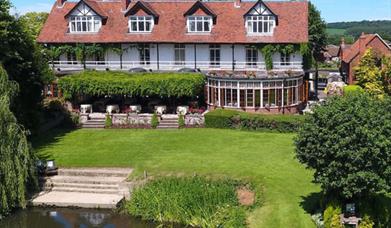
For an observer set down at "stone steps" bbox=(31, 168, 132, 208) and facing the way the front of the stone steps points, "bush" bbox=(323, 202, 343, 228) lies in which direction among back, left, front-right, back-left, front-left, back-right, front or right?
front-left

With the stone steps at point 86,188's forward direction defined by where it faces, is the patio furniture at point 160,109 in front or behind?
behind

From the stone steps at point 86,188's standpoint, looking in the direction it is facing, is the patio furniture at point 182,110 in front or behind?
behind

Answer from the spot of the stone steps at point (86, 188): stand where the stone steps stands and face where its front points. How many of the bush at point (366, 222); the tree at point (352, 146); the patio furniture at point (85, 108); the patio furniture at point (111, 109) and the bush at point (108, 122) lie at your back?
3

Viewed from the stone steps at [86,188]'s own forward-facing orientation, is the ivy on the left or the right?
on its left

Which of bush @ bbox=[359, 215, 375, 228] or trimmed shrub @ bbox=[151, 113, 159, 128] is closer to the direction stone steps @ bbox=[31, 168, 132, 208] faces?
the bush

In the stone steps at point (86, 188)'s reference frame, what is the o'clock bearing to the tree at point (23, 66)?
The tree is roughly at 5 o'clock from the stone steps.

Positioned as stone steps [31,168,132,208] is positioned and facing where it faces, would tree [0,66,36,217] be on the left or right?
on its right

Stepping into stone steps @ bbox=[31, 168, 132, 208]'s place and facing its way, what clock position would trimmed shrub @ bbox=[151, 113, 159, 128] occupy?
The trimmed shrub is roughly at 7 o'clock from the stone steps.

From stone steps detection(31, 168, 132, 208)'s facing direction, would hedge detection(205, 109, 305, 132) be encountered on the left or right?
on its left

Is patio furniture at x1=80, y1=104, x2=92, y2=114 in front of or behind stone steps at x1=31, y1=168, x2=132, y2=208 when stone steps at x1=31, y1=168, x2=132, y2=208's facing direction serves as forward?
behind

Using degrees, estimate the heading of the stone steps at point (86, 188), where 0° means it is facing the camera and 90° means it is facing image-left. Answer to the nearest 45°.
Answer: approximately 0°

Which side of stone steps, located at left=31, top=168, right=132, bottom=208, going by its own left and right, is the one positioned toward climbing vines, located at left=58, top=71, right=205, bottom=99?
back

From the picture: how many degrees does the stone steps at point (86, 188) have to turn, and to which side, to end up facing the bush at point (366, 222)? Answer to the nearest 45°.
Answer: approximately 45° to its left
